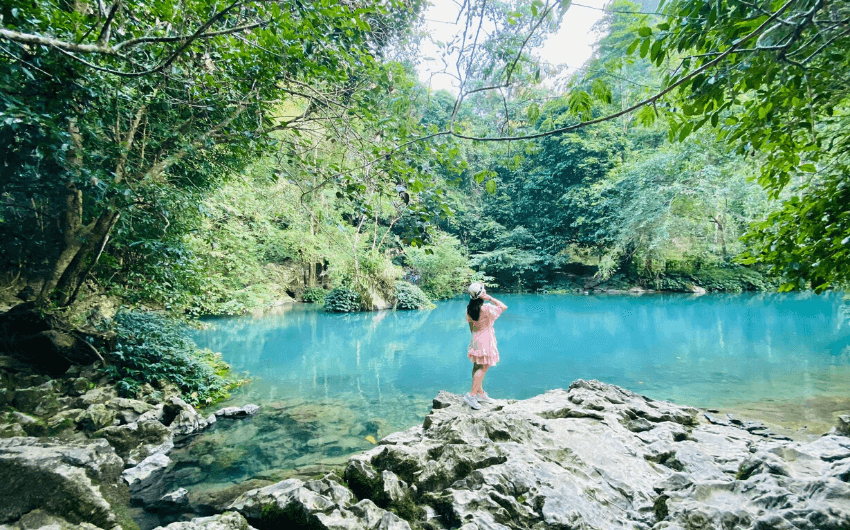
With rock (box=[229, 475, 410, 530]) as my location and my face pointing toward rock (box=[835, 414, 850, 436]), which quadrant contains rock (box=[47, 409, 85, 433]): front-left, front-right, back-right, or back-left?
back-left

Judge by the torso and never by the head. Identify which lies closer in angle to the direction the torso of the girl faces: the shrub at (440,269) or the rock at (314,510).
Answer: the shrub

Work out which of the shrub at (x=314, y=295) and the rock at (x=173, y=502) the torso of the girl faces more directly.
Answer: the shrub

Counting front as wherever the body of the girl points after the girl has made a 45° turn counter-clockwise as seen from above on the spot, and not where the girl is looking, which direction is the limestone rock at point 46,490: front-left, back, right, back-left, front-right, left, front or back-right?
back-left

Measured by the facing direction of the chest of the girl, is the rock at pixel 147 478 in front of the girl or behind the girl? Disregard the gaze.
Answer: behind

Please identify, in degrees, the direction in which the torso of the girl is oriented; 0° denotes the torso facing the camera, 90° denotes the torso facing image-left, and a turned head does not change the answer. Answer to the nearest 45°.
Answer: approximately 225°

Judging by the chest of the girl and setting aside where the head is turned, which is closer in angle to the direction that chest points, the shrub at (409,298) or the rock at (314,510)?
the shrub

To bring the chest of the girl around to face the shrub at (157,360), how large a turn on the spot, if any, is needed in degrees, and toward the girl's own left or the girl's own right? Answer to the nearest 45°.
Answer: approximately 135° to the girl's own left

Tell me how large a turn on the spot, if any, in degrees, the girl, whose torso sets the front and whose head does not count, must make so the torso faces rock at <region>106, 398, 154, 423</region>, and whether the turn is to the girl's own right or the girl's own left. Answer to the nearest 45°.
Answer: approximately 135° to the girl's own left

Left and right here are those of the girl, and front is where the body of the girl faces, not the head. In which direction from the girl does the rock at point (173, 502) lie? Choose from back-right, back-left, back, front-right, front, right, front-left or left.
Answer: back
